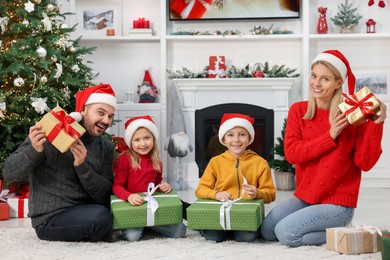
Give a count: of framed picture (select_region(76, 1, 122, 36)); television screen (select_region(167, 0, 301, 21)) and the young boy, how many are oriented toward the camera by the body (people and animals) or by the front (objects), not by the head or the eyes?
3

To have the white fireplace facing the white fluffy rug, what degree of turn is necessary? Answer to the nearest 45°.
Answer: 0° — it already faces it

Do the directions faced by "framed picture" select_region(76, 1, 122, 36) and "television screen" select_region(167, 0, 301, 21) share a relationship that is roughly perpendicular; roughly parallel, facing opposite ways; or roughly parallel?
roughly parallel

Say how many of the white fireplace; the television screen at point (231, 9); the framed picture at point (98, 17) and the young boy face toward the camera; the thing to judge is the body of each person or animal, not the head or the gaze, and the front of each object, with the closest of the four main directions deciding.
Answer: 4

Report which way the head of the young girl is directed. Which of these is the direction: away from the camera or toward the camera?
toward the camera

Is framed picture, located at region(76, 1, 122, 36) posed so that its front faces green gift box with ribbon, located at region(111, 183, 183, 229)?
yes

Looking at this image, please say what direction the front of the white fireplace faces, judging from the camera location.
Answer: facing the viewer

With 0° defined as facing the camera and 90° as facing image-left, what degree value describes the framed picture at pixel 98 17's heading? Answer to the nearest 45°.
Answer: approximately 0°

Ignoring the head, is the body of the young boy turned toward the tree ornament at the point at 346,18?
no

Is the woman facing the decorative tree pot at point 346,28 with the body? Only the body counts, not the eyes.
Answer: no

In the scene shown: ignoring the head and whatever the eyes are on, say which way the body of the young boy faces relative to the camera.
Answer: toward the camera

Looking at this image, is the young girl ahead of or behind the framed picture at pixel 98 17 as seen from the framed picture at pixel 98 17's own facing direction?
ahead

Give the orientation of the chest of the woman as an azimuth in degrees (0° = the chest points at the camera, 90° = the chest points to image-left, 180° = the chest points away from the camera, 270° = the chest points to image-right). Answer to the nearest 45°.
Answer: approximately 45°

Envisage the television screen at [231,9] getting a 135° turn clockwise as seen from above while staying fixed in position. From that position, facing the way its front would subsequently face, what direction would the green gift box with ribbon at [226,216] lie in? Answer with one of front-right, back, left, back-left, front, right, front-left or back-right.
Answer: back-left

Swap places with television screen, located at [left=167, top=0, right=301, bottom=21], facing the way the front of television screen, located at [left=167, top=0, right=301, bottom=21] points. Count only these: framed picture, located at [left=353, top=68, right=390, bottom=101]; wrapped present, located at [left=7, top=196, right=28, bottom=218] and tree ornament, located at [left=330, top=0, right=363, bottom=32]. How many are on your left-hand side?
2

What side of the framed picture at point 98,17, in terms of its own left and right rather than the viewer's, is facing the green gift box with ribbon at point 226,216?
front

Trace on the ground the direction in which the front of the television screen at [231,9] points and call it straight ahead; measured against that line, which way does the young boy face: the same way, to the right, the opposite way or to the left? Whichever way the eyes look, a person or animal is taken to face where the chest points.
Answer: the same way

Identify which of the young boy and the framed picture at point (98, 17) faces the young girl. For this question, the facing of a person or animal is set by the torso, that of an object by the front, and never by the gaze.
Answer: the framed picture

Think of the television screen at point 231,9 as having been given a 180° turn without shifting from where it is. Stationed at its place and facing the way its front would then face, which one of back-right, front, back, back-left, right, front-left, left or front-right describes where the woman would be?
back
